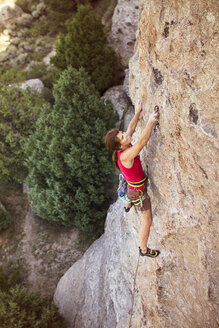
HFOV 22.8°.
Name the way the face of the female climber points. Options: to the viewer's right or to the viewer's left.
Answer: to the viewer's right

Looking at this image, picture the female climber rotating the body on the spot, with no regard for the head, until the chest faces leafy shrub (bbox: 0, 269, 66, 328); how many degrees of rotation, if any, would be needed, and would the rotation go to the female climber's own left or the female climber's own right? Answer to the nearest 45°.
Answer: approximately 135° to the female climber's own left

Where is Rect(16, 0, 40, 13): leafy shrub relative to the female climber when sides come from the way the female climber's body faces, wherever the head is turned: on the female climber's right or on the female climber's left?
on the female climber's left

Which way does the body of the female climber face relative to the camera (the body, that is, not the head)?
to the viewer's right

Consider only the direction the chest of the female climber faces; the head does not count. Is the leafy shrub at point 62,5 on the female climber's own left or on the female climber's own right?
on the female climber's own left
